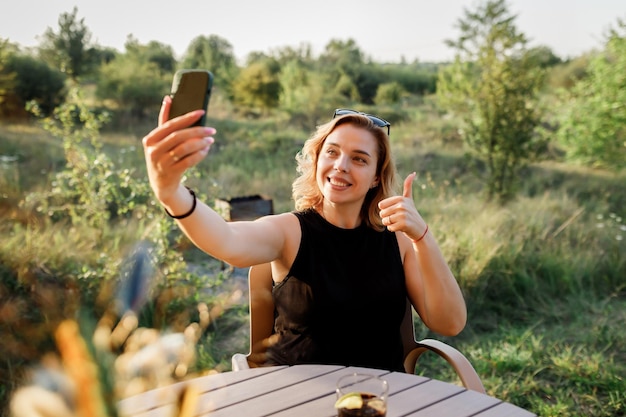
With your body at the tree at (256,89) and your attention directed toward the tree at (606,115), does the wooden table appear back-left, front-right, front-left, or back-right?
front-right

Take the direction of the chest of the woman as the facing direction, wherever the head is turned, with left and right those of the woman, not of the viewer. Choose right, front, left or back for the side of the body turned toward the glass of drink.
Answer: front

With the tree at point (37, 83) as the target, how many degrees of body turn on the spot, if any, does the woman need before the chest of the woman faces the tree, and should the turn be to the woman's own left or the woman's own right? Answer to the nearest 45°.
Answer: approximately 135° to the woman's own right

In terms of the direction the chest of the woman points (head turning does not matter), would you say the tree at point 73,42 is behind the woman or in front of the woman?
behind

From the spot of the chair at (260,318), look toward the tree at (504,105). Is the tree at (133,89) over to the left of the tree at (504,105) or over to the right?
left

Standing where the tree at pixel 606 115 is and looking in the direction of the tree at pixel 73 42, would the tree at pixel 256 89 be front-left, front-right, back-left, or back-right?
front-right

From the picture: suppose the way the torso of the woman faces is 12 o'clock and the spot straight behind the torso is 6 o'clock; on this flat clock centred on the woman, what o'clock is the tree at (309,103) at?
The tree is roughly at 6 o'clock from the woman.

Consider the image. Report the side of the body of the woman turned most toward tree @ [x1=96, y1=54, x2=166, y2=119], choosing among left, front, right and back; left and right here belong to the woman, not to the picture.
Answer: back

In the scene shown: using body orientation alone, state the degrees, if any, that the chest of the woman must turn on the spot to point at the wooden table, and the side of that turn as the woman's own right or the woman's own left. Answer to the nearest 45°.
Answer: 0° — they already face it

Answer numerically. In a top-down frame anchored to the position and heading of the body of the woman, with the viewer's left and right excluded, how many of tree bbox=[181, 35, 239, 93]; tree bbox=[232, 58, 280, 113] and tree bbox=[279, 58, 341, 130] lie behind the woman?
3

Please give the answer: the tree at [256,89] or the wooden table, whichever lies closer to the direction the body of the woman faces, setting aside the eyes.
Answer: the wooden table

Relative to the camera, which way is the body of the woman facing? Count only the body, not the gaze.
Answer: toward the camera

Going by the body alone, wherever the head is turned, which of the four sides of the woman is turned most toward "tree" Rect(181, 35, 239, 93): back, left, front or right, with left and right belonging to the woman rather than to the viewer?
back

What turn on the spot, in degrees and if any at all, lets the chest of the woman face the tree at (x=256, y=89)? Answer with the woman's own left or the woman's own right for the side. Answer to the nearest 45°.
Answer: approximately 180°

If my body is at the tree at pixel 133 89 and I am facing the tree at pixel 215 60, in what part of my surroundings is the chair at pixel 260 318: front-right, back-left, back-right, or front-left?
back-right

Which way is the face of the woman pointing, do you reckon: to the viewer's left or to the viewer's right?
to the viewer's left
